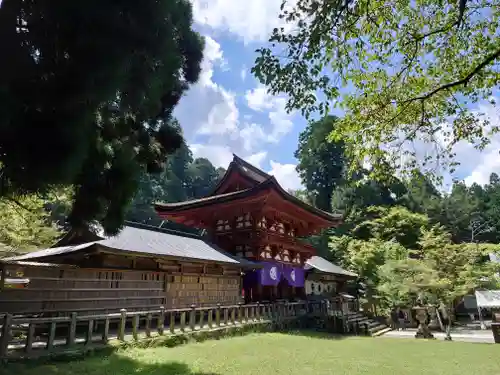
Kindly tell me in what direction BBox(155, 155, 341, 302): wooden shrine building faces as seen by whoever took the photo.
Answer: facing the viewer and to the right of the viewer

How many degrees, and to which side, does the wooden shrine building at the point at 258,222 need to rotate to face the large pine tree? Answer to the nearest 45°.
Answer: approximately 45° to its right

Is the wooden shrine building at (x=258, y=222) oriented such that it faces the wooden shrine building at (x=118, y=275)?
no
